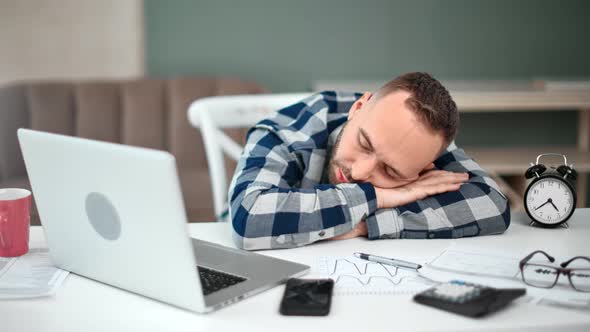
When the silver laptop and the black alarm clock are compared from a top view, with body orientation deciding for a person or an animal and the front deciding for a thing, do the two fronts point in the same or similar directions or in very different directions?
very different directions

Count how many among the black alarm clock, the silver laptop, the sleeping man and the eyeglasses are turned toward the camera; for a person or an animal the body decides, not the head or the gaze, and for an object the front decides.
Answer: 3

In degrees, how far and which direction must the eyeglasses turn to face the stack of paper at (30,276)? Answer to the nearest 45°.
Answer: approximately 90° to its right

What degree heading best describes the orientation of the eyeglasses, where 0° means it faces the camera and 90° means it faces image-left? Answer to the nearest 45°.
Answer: approximately 0°

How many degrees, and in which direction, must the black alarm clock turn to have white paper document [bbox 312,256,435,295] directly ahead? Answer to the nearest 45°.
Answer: approximately 45° to its right

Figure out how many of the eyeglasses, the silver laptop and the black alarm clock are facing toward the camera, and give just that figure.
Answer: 2
